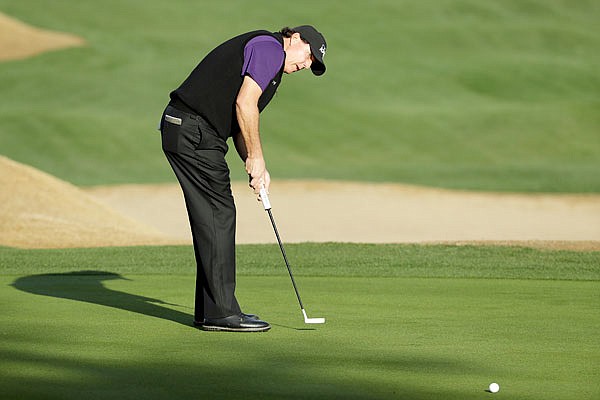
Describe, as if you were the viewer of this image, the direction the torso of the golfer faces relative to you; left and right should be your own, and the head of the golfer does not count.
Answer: facing to the right of the viewer
